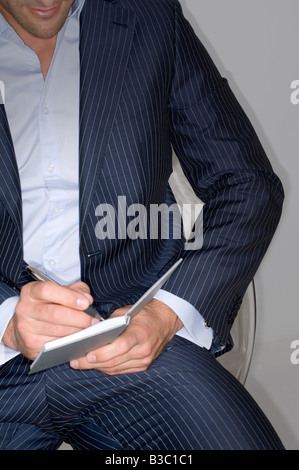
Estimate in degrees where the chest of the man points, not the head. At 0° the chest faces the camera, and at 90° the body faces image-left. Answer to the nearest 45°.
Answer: approximately 0°
